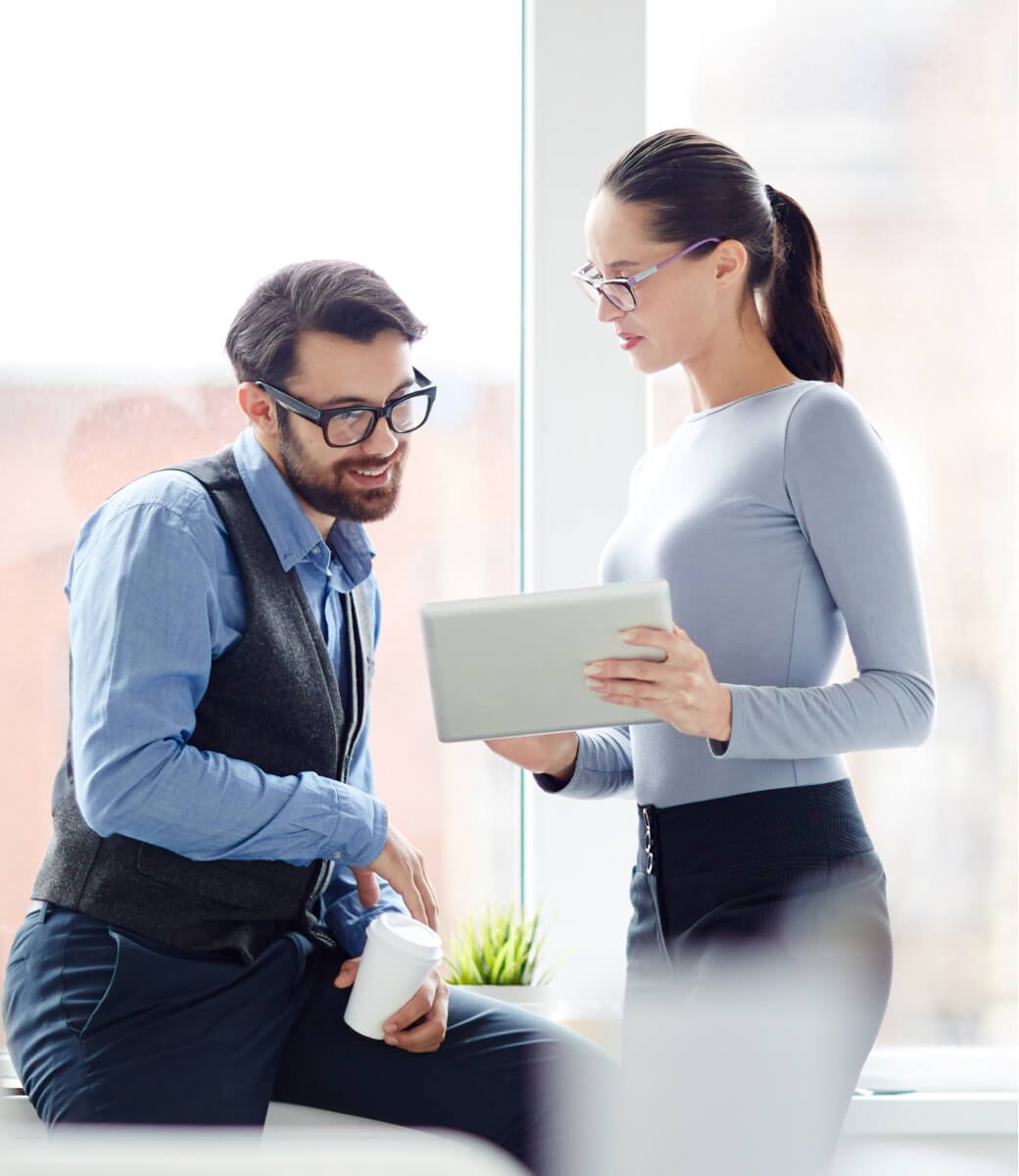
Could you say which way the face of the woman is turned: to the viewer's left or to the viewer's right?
to the viewer's left

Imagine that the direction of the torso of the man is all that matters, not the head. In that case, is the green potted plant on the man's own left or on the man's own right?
on the man's own left

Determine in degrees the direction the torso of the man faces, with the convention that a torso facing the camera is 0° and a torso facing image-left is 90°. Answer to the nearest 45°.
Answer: approximately 315°
